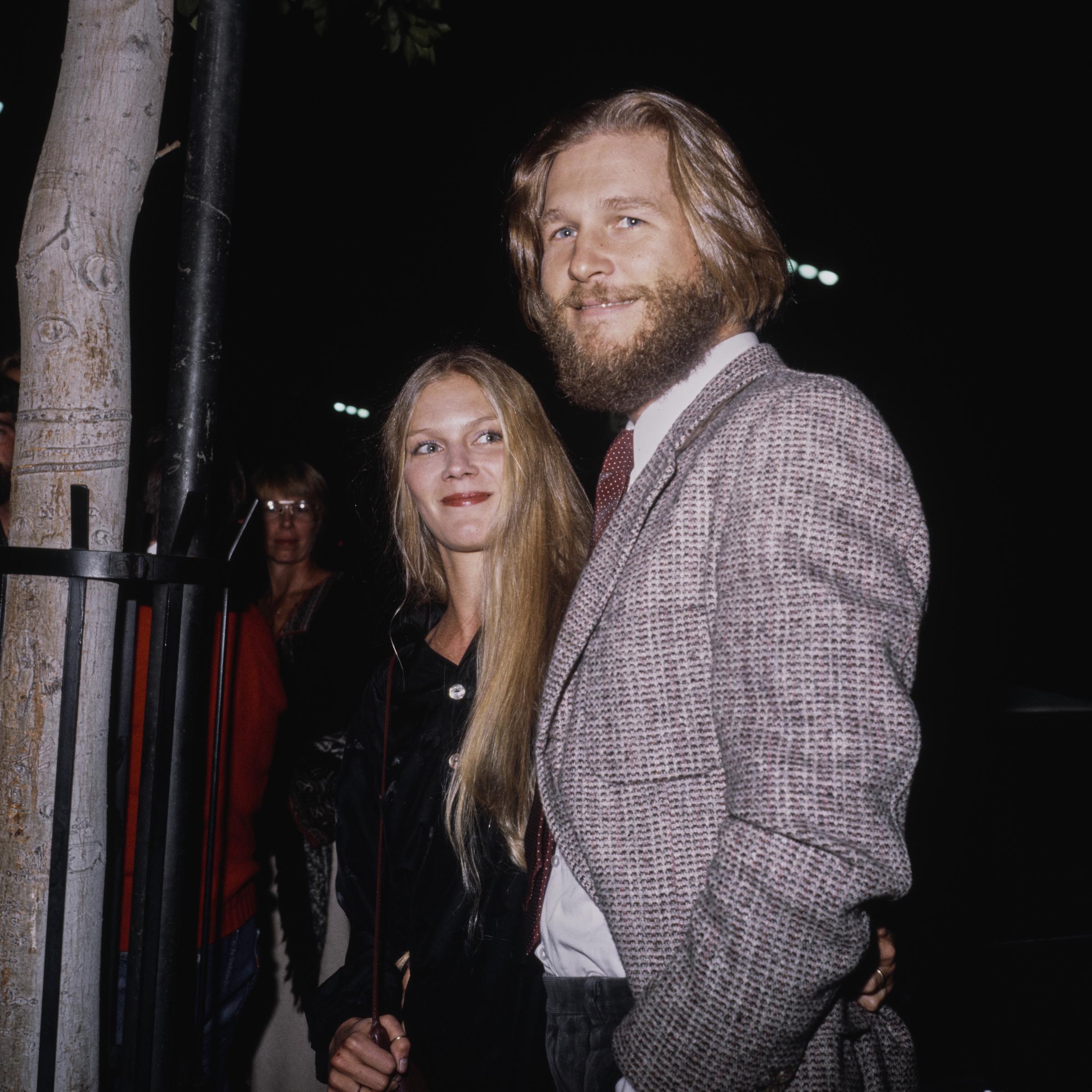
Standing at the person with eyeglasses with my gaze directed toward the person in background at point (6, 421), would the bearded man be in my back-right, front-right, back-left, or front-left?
back-left

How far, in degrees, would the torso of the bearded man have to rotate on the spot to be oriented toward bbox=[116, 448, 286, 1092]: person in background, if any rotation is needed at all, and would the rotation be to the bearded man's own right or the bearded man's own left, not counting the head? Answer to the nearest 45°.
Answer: approximately 90° to the bearded man's own right

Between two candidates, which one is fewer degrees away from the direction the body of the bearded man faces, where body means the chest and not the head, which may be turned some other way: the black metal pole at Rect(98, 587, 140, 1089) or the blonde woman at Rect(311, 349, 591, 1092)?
the black metal pole

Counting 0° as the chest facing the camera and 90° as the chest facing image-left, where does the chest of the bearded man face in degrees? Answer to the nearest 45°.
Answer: approximately 45°

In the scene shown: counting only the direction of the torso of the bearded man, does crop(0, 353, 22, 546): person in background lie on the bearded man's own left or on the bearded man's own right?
on the bearded man's own right

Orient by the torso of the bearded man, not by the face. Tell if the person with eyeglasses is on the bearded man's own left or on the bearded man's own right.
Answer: on the bearded man's own right

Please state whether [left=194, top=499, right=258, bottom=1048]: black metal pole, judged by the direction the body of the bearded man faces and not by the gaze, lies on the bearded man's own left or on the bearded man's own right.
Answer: on the bearded man's own right
